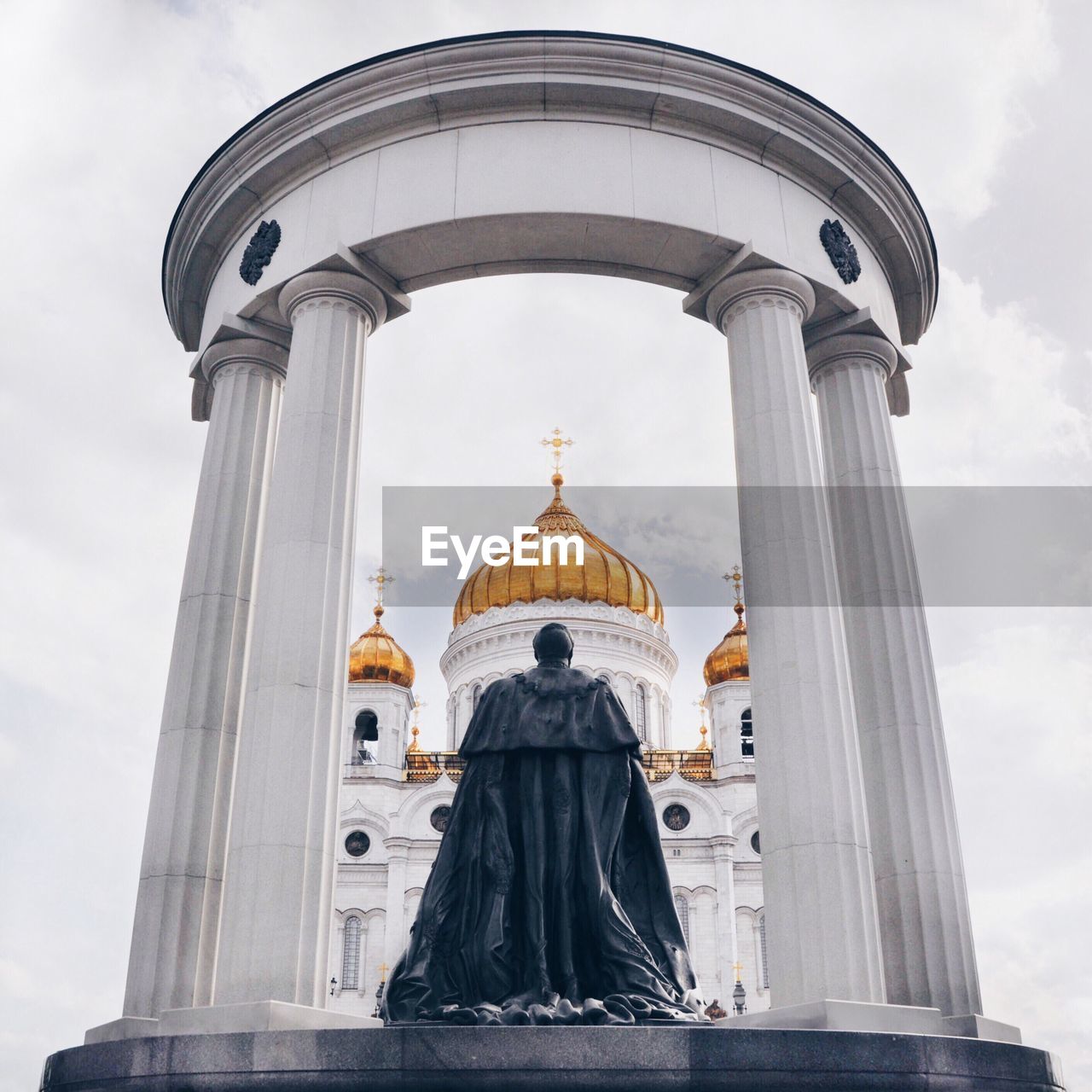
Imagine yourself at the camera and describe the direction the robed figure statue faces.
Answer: facing away from the viewer

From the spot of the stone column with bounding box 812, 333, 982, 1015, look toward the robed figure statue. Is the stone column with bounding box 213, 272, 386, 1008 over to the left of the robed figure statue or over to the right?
left
